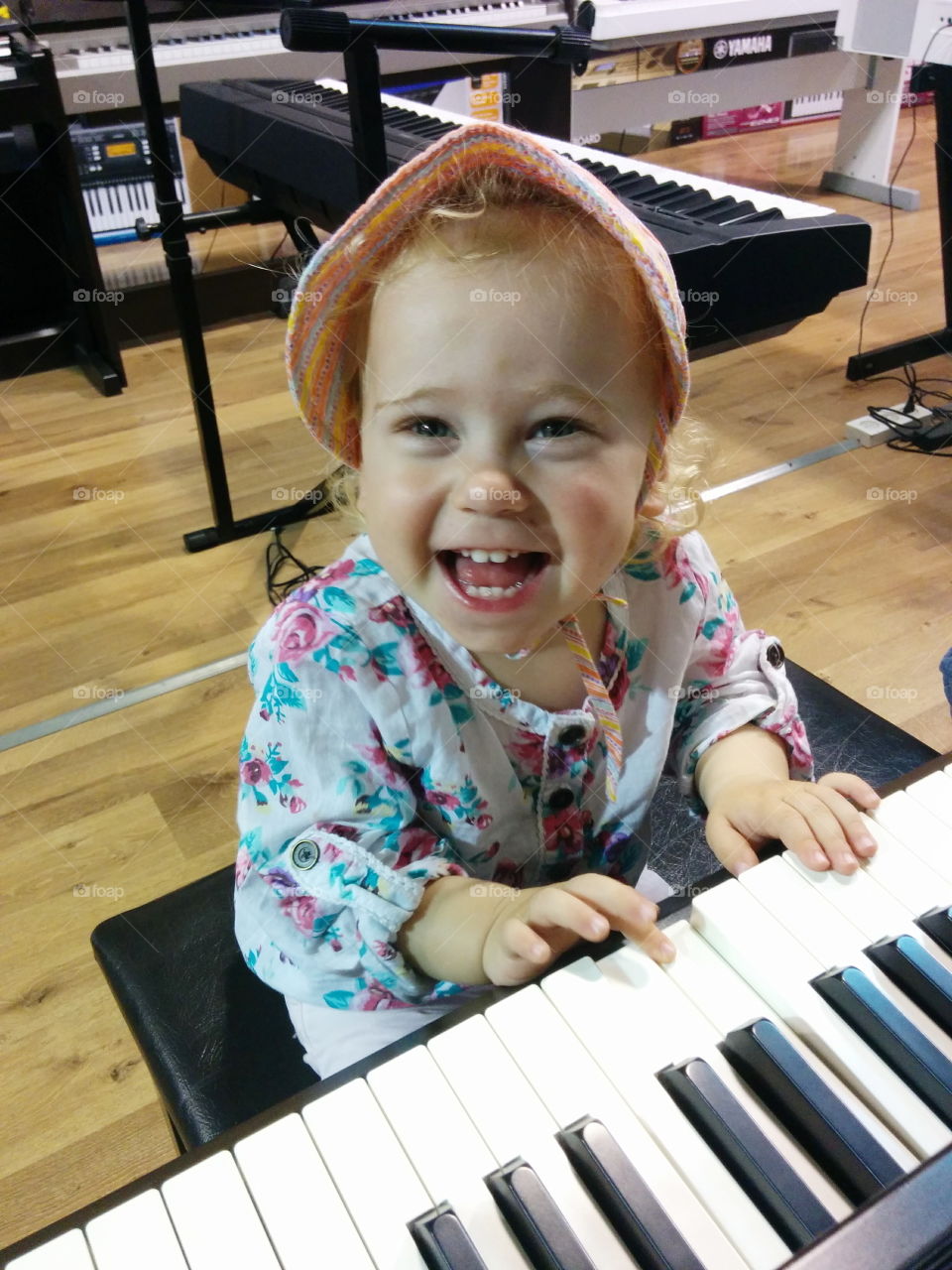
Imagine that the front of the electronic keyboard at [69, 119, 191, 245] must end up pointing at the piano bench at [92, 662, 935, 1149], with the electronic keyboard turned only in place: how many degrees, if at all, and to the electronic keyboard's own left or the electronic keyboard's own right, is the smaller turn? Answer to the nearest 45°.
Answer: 0° — it already faces it

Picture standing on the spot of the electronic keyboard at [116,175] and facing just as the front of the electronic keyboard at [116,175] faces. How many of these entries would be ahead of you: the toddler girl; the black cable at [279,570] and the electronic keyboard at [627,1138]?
3

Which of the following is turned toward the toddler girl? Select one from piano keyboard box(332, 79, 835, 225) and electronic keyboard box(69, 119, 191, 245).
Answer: the electronic keyboard

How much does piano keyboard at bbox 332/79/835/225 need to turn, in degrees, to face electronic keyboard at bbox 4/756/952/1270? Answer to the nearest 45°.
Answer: approximately 135° to its right

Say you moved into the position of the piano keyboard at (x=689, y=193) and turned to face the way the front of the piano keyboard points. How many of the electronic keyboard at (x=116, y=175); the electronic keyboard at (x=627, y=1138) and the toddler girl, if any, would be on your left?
1

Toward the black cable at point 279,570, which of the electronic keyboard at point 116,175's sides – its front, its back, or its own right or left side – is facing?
front

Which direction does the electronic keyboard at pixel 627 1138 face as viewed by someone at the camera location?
facing away from the viewer and to the left of the viewer
